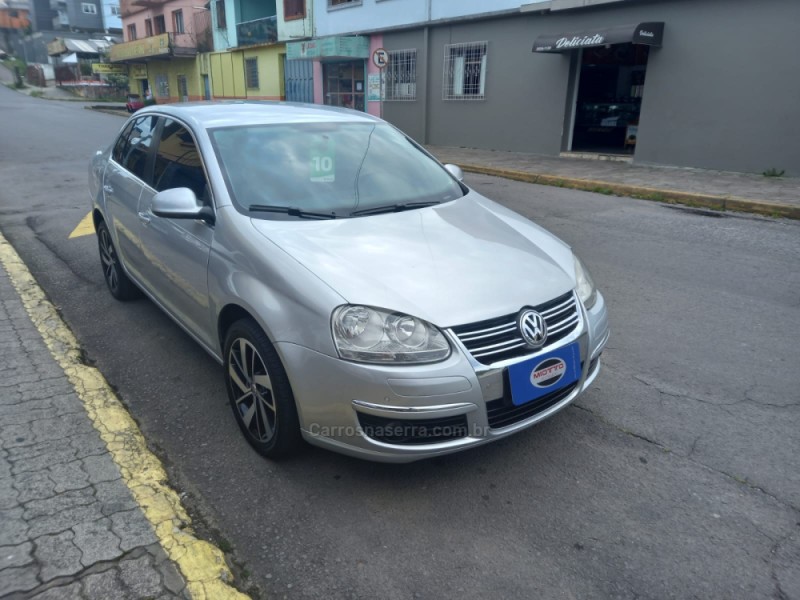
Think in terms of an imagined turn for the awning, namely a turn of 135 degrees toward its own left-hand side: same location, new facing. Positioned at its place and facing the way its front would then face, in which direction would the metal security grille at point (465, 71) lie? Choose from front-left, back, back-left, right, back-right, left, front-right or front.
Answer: back-left

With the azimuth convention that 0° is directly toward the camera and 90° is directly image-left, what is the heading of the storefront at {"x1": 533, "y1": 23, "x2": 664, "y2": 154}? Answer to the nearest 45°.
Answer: approximately 45°

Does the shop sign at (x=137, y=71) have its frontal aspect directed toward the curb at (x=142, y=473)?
yes

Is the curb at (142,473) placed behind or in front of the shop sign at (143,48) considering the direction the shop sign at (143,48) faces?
in front

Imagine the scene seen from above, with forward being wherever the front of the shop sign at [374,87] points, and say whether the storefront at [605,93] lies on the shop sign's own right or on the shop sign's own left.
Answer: on the shop sign's own left

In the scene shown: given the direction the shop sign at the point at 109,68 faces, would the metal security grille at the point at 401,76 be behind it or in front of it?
in front

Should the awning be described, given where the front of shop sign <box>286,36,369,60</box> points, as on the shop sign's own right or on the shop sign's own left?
on the shop sign's own left

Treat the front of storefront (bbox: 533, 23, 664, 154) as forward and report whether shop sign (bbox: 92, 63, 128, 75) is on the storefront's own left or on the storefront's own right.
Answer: on the storefront's own right

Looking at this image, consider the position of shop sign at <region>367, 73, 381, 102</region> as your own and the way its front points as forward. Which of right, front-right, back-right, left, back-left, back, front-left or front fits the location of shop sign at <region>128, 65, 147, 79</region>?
back-right

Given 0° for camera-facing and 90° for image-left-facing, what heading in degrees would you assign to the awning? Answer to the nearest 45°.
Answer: approximately 45°

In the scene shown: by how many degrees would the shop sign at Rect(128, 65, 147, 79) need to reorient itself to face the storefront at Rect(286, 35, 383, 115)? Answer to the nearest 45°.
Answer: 0° — it already faces it
